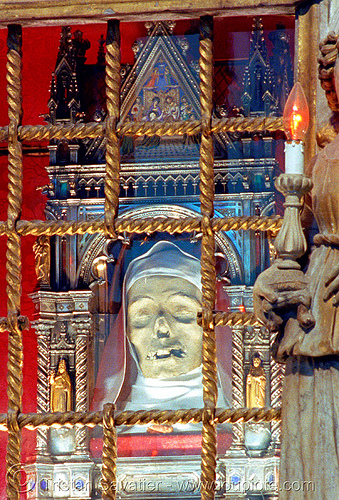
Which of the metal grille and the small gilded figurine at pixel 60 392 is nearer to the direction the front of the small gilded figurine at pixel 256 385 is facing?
the metal grille

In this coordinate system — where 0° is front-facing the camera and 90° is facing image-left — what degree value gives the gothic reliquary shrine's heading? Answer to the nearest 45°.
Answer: approximately 0°

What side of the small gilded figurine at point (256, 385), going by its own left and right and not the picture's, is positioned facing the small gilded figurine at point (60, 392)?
right

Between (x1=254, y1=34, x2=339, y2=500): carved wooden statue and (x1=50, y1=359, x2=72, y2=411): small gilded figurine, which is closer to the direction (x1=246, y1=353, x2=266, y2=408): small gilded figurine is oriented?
the carved wooden statue

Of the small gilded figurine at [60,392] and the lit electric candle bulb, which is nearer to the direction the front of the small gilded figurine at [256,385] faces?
the lit electric candle bulb

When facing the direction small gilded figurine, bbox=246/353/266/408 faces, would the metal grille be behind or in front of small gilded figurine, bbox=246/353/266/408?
in front

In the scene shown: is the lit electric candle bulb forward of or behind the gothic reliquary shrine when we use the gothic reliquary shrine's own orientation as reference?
forward

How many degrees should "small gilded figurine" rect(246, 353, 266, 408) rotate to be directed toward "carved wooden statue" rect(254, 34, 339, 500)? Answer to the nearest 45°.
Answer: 0° — it already faces it

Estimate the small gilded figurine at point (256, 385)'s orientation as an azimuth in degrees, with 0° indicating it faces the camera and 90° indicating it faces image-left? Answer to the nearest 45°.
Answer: approximately 0°
